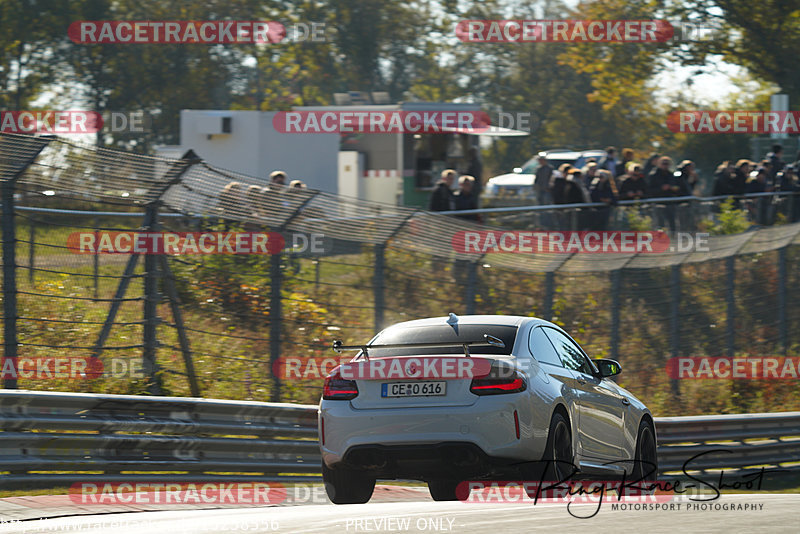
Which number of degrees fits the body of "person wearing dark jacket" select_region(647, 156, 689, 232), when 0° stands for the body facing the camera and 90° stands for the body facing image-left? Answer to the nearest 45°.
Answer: approximately 0°

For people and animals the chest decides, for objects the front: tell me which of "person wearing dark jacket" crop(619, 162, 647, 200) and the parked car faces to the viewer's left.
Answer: the parked car

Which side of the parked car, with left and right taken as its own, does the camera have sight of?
left

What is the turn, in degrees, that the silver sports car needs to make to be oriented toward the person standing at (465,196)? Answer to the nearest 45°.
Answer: approximately 45° to its left

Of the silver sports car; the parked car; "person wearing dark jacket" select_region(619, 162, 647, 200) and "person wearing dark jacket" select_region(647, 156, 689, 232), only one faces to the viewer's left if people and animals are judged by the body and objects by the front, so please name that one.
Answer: the parked car

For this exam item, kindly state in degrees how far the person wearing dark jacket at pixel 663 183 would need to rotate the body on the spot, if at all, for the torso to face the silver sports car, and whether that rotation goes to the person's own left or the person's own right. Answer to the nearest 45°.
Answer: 0° — they already face it

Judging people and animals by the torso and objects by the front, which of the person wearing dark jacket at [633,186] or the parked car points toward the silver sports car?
the person wearing dark jacket

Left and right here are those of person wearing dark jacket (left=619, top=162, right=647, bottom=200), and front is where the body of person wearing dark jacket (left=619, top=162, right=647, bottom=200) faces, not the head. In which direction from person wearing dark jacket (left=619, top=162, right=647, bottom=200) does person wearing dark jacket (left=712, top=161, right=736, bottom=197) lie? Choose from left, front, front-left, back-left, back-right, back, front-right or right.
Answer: back-left
